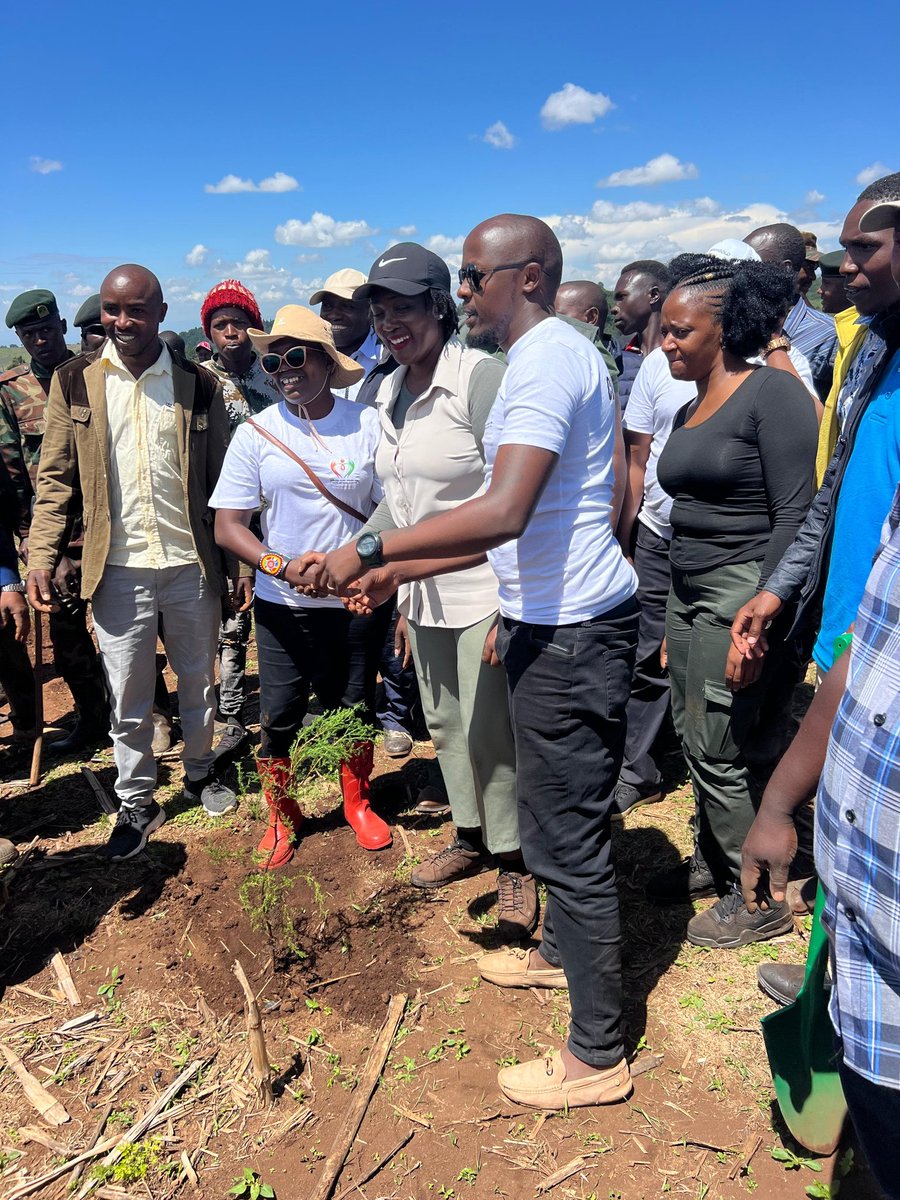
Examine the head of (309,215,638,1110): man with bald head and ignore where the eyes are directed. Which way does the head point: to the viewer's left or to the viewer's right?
to the viewer's left

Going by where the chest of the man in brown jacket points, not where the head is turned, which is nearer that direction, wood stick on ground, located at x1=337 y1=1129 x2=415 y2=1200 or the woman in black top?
the wood stick on ground

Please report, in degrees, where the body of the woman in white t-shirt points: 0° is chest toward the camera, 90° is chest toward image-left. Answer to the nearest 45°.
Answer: approximately 0°

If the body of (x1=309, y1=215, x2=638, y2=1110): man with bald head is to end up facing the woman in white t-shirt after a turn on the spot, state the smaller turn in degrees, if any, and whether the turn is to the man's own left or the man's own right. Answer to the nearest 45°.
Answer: approximately 45° to the man's own right

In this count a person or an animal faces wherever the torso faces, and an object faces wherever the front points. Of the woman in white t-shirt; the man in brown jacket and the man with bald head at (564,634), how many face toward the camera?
2

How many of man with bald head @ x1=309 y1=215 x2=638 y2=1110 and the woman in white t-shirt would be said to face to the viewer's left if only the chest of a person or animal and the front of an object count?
1

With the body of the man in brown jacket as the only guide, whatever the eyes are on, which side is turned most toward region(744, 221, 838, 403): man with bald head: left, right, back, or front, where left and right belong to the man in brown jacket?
left

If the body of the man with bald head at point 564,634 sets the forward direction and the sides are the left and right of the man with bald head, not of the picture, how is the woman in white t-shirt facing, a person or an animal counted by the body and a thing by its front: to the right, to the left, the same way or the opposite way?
to the left

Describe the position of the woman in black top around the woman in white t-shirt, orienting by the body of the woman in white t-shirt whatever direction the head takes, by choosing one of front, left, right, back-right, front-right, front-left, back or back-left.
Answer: front-left

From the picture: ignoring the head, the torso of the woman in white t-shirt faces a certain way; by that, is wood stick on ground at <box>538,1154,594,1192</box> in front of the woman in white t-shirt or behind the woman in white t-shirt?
in front

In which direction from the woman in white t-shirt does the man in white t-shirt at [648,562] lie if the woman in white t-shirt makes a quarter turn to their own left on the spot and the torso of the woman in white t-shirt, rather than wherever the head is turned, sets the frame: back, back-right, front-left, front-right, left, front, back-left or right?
front

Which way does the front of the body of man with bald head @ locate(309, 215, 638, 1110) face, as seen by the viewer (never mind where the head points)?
to the viewer's left
